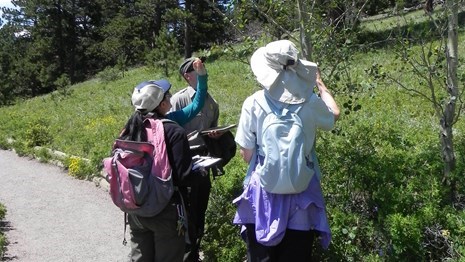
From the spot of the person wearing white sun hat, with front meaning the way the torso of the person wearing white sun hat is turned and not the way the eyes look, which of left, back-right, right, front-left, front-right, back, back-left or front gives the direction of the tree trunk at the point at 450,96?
front-right

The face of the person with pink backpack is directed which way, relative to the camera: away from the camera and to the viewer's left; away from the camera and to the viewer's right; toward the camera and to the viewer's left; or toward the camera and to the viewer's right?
away from the camera and to the viewer's right

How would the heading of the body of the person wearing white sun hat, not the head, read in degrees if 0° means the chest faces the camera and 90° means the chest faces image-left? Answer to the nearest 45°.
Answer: approximately 180°

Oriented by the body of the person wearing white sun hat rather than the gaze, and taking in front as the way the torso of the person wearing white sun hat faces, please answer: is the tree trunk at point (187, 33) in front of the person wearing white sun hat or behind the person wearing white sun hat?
in front

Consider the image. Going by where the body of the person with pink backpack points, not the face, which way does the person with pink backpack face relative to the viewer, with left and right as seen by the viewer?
facing away from the viewer and to the right of the viewer

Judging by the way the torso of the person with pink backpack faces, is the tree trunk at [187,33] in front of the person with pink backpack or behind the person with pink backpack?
in front

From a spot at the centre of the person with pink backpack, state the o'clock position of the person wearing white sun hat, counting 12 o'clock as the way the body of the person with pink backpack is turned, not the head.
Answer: The person wearing white sun hat is roughly at 3 o'clock from the person with pink backpack.

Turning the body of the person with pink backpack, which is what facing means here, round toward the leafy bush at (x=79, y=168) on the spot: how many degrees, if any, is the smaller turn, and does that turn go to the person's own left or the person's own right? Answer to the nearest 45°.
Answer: approximately 45° to the person's own left

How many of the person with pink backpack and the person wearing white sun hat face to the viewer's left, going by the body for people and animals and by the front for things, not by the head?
0

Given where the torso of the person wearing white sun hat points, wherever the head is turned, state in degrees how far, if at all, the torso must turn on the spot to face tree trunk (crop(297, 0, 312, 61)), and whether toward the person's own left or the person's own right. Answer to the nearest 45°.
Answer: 0° — they already face it

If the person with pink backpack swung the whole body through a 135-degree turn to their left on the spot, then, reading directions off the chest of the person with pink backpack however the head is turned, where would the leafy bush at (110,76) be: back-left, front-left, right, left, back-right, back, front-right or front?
right

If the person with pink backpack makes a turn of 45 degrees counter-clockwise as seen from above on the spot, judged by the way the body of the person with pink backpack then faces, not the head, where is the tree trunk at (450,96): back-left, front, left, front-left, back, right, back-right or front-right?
right
